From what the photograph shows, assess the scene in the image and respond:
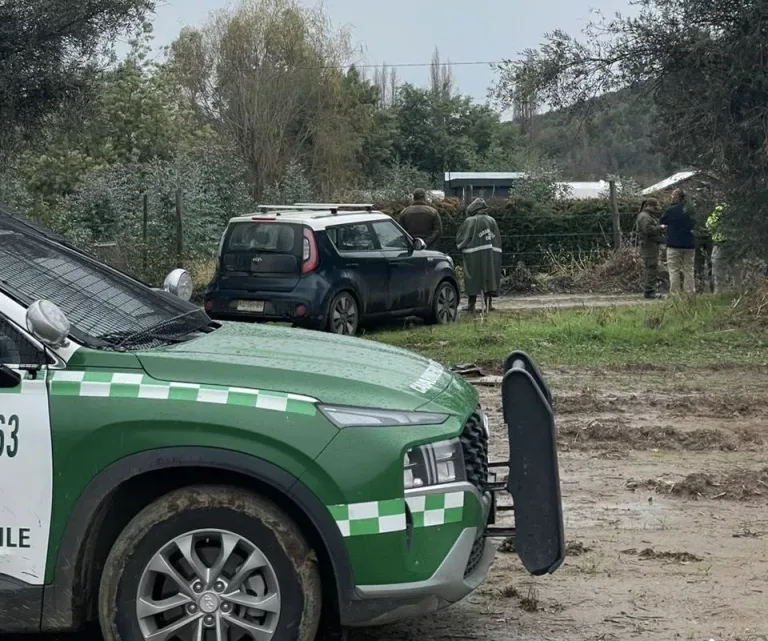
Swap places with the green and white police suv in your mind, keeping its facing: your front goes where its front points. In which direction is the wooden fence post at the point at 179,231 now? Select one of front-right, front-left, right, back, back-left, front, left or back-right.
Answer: left

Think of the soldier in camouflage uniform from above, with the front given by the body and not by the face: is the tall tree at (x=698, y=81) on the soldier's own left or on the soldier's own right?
on the soldier's own right

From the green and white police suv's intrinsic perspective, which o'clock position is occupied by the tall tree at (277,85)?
The tall tree is roughly at 9 o'clock from the green and white police suv.

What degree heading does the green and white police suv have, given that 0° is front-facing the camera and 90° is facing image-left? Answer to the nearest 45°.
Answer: approximately 270°
